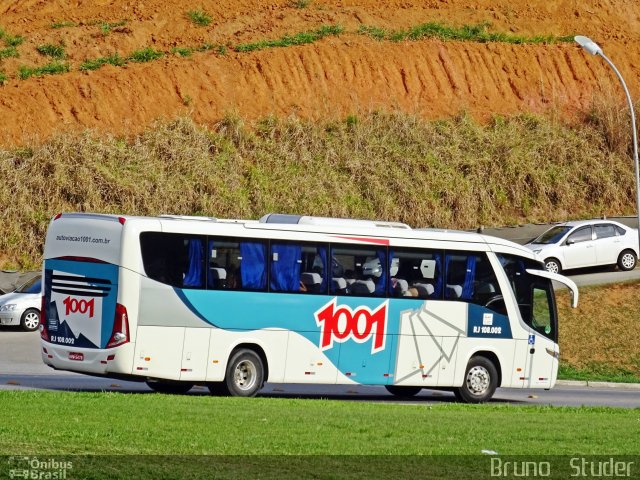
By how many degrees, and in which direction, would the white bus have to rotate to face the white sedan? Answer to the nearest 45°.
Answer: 0° — it already faces it

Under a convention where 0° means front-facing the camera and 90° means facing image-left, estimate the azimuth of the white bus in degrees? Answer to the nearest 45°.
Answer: approximately 225°

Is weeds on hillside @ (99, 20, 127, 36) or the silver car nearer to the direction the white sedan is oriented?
the silver car

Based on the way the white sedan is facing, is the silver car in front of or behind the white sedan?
in front

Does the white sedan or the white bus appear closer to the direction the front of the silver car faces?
the white bus

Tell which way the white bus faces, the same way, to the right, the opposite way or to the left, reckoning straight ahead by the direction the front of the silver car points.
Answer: the opposite way

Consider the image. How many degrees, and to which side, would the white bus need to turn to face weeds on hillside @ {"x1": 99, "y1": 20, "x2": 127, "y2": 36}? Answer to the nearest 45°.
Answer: approximately 45° to its left

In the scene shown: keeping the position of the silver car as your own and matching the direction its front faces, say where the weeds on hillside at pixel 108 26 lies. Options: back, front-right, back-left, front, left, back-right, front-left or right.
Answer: back-right

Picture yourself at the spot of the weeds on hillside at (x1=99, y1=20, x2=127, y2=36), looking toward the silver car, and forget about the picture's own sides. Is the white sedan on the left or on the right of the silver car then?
left

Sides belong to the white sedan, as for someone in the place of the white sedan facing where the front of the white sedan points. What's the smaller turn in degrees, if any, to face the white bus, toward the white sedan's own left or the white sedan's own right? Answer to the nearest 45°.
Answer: approximately 45° to the white sedan's own left

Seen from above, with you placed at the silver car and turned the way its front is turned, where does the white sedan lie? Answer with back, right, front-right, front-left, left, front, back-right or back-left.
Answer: back-left

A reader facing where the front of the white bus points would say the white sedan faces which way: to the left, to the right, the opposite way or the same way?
the opposite way

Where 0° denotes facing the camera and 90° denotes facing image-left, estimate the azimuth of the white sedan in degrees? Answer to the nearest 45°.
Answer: approximately 45°
